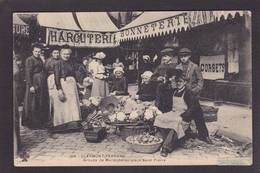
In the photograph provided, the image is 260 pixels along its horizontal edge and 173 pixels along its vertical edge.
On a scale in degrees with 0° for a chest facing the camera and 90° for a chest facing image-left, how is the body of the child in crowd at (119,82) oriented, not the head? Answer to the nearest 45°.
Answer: approximately 0°

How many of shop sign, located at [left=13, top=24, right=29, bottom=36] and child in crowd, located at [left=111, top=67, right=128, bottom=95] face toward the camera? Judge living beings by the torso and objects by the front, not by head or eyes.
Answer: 2

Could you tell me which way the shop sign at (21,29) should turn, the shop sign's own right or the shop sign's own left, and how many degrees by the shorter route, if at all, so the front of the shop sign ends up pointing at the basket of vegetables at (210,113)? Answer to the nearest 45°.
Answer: approximately 90° to the shop sign's own left

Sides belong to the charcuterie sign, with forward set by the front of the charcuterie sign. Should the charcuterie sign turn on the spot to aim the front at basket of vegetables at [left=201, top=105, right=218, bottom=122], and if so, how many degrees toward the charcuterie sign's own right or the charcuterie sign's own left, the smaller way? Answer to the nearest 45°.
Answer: approximately 90° to the charcuterie sign's own left

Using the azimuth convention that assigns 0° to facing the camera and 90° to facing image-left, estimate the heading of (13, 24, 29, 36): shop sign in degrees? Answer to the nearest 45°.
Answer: approximately 0°
